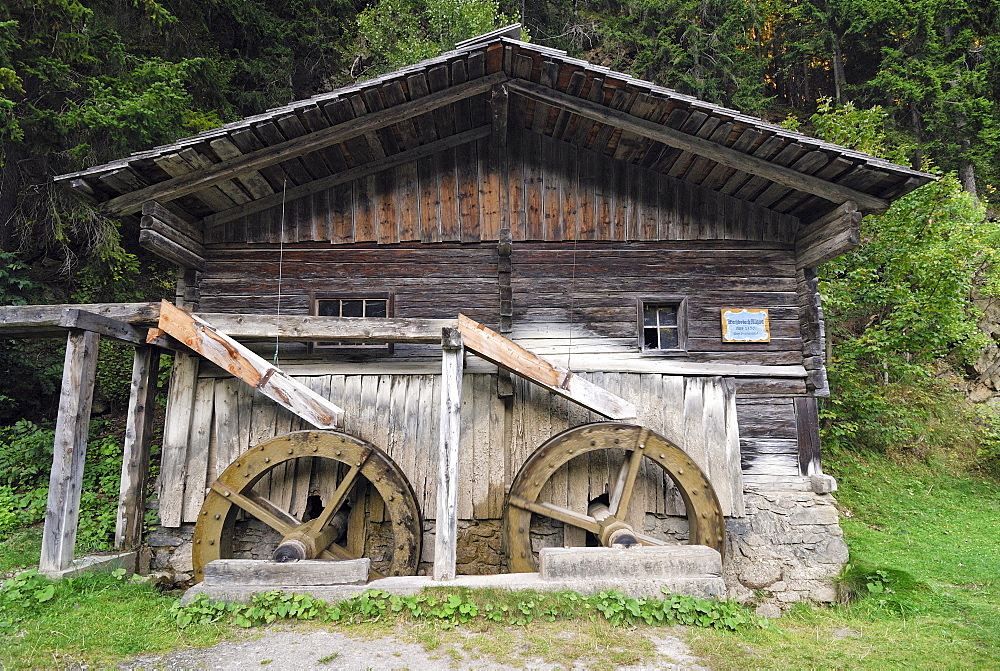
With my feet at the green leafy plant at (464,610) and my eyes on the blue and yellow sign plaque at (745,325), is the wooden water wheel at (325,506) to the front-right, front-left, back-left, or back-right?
back-left

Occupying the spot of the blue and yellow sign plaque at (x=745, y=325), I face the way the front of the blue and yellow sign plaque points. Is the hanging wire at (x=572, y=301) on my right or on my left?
on my right

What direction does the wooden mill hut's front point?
toward the camera

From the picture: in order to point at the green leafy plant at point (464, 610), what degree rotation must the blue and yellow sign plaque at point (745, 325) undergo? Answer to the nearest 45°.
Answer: approximately 45° to its right

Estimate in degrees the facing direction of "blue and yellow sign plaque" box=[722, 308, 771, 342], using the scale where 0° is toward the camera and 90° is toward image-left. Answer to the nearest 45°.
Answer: approximately 0°
